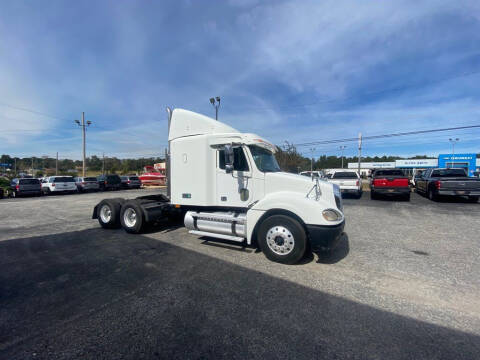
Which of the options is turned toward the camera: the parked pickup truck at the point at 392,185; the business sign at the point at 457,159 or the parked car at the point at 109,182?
the business sign

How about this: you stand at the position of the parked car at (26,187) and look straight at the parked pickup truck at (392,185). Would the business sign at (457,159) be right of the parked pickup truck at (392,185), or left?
left

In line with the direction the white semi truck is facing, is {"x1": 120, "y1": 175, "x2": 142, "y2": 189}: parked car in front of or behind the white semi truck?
behind

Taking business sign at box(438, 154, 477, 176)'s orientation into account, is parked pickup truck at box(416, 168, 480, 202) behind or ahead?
ahead

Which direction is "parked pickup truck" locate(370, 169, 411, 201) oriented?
away from the camera

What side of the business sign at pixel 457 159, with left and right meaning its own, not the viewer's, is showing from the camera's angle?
front

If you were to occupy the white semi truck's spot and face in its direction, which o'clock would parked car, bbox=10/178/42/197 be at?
The parked car is roughly at 6 o'clock from the white semi truck.

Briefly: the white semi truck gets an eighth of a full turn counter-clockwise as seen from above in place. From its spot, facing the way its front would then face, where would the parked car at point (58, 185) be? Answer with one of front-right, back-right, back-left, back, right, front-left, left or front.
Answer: back-left

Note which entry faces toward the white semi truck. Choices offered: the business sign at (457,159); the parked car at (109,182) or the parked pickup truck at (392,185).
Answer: the business sign

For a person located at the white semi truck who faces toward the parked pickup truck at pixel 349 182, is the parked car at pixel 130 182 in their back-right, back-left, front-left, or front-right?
front-left

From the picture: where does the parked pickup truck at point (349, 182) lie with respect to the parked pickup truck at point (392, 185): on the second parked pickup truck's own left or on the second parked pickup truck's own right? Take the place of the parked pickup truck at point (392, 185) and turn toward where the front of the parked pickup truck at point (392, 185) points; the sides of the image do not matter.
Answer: on the second parked pickup truck's own left

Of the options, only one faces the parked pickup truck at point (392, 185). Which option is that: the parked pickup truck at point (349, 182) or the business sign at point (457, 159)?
the business sign
